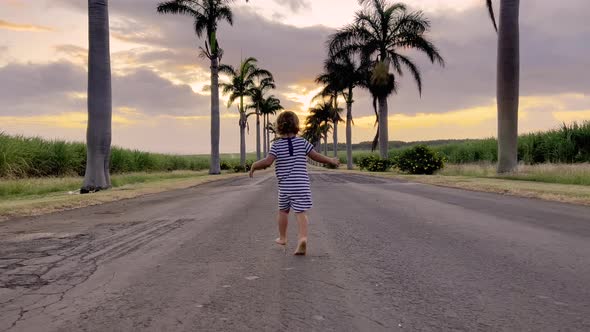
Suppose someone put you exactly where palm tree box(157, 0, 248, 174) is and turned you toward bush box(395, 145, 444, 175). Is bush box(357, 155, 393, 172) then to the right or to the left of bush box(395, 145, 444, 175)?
left

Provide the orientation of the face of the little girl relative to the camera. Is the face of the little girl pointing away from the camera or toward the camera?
away from the camera

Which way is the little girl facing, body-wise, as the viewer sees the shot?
away from the camera

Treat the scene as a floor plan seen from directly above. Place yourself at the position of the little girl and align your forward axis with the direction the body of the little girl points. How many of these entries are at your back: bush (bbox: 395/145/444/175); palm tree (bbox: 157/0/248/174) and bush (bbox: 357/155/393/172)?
0

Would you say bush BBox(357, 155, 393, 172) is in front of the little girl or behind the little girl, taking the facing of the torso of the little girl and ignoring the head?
in front

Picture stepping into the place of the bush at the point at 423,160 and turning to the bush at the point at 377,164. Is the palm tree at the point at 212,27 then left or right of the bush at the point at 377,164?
left

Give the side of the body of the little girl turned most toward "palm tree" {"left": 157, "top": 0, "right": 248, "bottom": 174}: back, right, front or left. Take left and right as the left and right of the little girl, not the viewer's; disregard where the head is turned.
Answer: front

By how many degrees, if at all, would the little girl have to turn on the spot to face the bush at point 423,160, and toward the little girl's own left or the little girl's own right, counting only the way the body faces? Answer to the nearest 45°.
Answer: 0° — they already face it

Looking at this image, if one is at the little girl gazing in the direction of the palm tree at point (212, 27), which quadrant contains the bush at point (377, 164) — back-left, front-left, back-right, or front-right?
front-right
